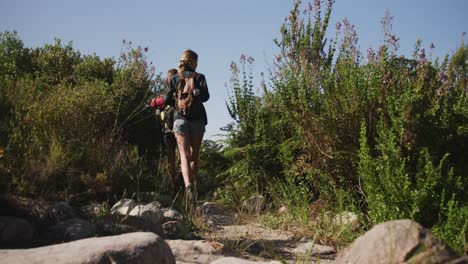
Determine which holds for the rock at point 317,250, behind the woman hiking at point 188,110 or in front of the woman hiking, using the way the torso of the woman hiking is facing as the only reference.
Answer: behind

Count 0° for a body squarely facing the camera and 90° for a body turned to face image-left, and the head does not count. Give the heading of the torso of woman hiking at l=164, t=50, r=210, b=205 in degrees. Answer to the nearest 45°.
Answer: approximately 180°

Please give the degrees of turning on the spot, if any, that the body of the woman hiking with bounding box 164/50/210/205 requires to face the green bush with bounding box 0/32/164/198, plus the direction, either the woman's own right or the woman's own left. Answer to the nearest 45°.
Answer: approximately 90° to the woman's own left

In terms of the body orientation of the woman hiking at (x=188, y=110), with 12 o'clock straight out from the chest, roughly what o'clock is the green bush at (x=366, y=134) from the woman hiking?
The green bush is roughly at 4 o'clock from the woman hiking.

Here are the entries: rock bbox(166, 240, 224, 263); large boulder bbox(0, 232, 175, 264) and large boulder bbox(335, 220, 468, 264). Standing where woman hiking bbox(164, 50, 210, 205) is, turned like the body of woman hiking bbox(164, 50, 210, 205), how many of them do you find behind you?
3

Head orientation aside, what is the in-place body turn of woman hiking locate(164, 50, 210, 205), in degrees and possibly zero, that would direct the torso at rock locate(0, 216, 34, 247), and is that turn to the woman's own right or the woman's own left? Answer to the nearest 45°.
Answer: approximately 135° to the woman's own left

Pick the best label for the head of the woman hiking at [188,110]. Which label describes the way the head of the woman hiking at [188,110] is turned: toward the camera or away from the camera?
away from the camera

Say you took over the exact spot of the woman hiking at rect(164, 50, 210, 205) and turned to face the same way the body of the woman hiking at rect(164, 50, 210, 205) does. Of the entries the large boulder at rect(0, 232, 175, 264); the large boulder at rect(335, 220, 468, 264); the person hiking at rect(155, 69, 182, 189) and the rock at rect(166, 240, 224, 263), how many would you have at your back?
3

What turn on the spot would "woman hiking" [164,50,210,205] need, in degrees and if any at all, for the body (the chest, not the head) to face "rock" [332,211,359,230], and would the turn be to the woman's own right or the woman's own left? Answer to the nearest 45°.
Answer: approximately 135° to the woman's own right

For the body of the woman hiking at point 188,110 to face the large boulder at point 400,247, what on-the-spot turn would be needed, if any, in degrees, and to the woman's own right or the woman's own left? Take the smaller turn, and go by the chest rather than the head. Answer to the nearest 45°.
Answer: approximately 180°
